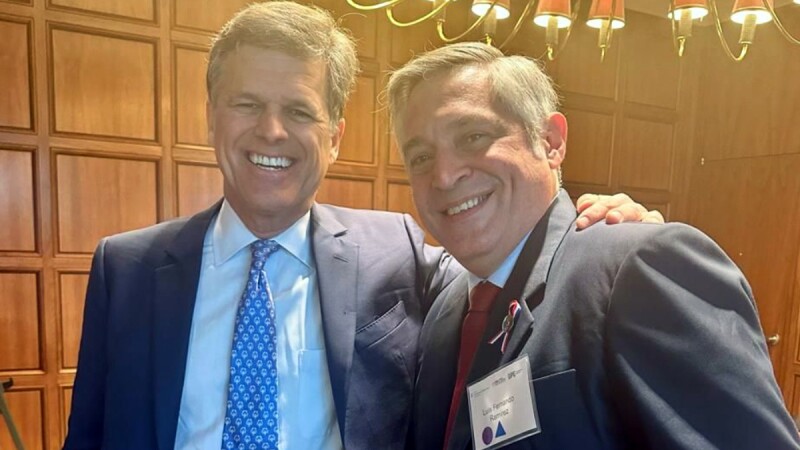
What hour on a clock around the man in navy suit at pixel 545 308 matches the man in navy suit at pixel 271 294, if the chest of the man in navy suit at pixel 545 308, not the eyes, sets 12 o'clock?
the man in navy suit at pixel 271 294 is roughly at 2 o'clock from the man in navy suit at pixel 545 308.

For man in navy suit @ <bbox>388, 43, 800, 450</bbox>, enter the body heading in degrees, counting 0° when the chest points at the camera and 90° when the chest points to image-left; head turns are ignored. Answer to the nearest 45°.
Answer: approximately 45°

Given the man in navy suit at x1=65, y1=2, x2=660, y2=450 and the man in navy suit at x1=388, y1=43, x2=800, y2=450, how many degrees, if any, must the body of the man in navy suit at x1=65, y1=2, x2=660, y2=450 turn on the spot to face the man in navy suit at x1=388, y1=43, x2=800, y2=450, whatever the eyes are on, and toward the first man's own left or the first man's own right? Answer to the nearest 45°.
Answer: approximately 45° to the first man's own left

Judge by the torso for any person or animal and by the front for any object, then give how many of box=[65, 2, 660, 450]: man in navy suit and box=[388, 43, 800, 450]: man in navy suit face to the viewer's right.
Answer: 0
